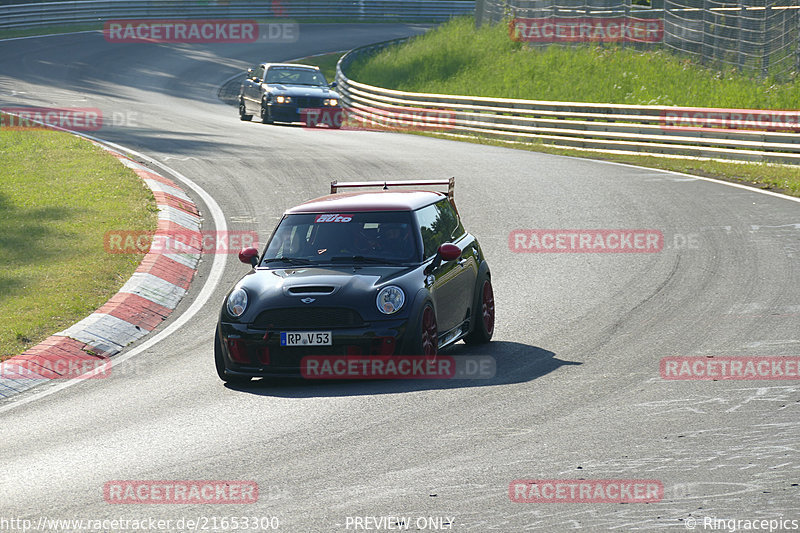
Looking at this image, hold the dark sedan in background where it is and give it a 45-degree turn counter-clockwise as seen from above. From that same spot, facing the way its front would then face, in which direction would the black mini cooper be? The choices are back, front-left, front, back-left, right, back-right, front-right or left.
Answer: right

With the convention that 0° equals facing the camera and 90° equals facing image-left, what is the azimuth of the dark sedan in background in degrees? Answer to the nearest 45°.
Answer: approximately 315°

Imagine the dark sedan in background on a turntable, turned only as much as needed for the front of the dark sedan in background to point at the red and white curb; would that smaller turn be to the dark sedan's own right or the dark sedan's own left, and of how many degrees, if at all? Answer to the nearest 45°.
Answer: approximately 45° to the dark sedan's own right
